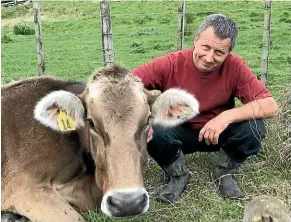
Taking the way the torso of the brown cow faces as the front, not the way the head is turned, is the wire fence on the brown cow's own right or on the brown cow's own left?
on the brown cow's own left

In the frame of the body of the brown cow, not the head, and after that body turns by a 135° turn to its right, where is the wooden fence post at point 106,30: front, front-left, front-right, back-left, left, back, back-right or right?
right

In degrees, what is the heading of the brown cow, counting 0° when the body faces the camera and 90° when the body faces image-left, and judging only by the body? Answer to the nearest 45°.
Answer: approximately 315°

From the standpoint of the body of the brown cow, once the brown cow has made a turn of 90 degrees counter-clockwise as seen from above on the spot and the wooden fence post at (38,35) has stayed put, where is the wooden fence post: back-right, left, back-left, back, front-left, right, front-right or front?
front-left
